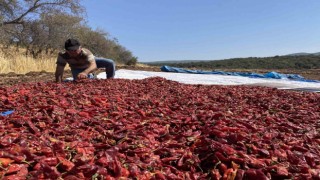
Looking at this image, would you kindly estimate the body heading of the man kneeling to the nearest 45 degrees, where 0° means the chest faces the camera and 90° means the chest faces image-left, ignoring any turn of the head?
approximately 45°
